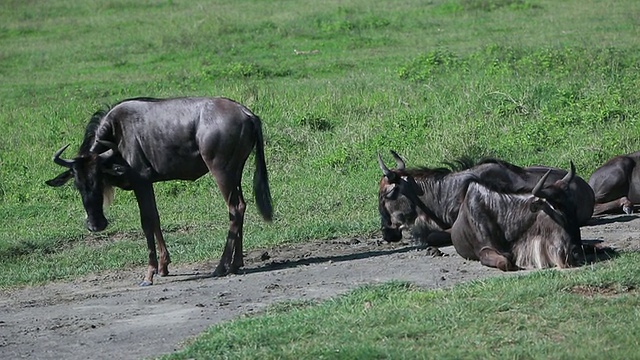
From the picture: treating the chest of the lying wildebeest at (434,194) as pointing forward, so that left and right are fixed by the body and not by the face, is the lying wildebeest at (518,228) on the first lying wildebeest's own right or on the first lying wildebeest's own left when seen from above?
on the first lying wildebeest's own left

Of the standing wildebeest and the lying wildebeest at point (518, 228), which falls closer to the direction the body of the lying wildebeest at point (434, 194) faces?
the standing wildebeest

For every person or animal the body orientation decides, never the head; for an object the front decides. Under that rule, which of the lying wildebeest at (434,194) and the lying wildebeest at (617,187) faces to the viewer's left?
the lying wildebeest at (434,194)

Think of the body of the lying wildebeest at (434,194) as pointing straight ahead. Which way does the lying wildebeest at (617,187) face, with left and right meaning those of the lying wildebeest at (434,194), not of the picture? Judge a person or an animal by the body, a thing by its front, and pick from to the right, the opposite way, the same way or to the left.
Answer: the opposite way

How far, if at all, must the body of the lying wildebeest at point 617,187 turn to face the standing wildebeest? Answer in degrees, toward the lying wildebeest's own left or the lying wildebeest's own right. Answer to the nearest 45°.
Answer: approximately 135° to the lying wildebeest's own right

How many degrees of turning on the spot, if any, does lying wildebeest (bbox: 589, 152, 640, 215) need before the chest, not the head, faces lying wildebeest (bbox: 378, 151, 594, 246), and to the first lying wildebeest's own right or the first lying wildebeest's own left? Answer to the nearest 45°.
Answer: approximately 135° to the first lying wildebeest's own right

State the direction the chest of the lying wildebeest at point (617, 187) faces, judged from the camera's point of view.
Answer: to the viewer's right

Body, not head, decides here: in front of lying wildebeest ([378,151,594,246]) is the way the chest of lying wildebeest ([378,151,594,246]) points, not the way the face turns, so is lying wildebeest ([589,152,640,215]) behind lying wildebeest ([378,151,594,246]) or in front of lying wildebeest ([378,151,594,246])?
behind

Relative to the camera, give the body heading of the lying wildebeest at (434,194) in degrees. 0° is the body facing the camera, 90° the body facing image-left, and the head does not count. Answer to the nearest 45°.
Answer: approximately 90°

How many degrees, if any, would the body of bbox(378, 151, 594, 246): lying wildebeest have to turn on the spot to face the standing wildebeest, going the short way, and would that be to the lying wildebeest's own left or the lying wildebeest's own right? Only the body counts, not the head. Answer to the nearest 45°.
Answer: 0° — it already faces it

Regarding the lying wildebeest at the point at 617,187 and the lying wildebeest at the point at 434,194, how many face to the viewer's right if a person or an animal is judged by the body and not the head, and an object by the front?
1
